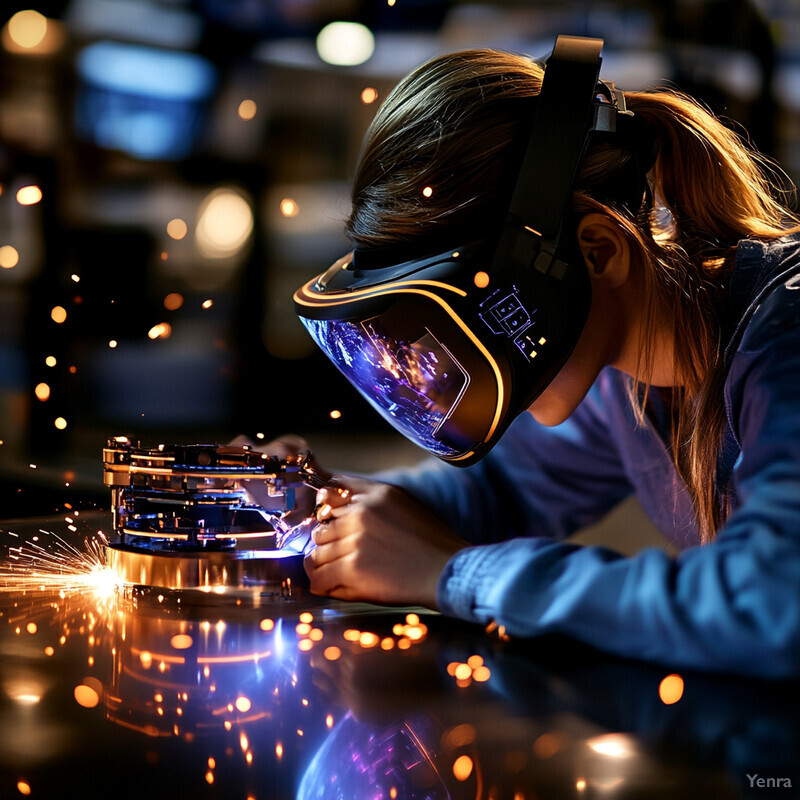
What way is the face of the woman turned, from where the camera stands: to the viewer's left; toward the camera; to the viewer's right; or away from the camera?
to the viewer's left

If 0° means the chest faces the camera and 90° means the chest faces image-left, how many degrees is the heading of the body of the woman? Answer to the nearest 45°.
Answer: approximately 90°
